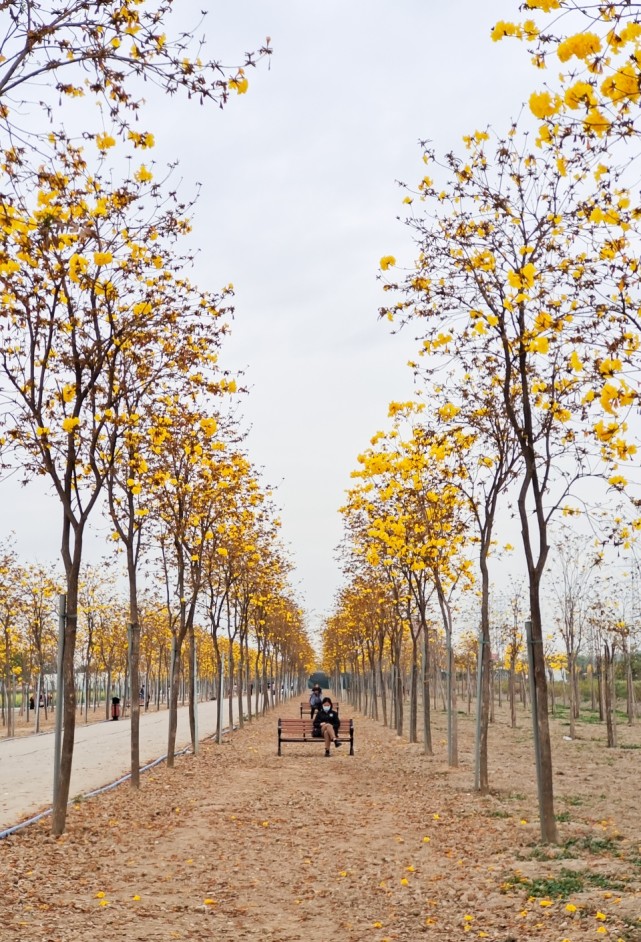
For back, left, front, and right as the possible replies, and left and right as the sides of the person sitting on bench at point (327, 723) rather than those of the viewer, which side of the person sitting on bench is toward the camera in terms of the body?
front
